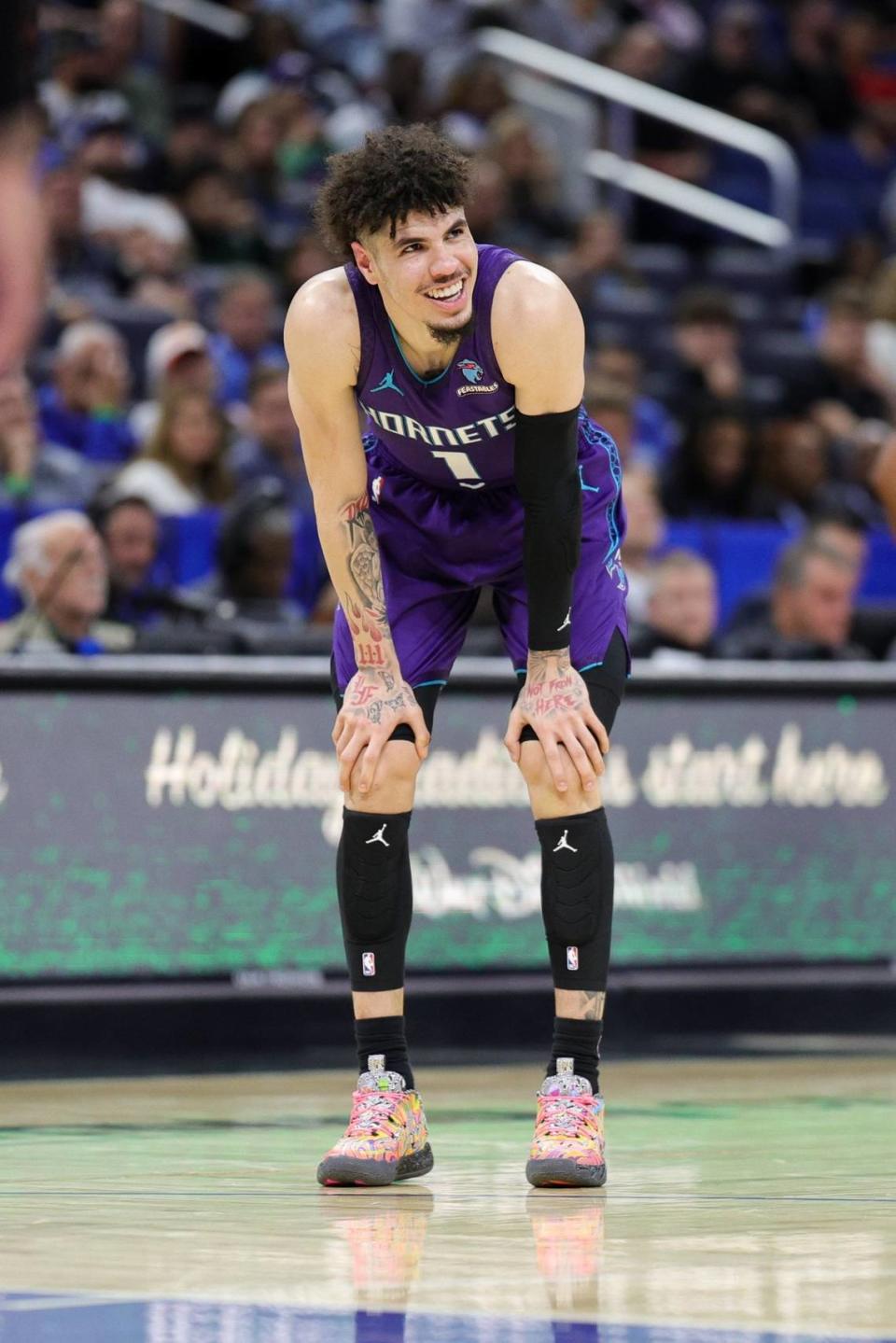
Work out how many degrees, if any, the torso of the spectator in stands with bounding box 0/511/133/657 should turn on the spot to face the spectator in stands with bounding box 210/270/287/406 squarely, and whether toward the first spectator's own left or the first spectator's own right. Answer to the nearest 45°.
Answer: approximately 135° to the first spectator's own left

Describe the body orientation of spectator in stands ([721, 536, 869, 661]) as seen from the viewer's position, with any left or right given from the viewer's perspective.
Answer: facing the viewer and to the right of the viewer

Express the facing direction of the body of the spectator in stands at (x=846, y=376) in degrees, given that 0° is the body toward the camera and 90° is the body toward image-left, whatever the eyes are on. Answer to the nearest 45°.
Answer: approximately 0°

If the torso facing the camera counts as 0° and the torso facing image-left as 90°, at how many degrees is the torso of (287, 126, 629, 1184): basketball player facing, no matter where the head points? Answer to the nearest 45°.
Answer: approximately 0°

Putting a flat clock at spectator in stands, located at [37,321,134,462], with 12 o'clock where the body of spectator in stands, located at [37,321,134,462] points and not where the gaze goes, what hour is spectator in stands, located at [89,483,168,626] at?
spectator in stands, located at [89,483,168,626] is roughly at 12 o'clock from spectator in stands, located at [37,321,134,462].

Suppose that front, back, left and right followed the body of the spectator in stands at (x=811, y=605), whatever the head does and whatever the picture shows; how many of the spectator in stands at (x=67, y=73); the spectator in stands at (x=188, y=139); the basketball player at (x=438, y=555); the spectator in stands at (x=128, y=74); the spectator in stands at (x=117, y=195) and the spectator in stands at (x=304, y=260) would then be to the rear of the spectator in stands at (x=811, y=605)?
5

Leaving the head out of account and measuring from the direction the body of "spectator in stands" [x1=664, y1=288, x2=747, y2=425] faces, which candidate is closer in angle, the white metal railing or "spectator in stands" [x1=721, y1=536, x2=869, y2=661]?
the spectator in stands

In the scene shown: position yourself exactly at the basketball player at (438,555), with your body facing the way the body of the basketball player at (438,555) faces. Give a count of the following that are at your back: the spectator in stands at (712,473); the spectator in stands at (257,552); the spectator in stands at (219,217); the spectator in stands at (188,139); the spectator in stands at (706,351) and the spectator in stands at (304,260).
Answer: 6

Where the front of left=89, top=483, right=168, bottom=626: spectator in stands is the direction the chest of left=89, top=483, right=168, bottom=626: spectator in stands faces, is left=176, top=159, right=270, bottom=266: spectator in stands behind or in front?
behind
